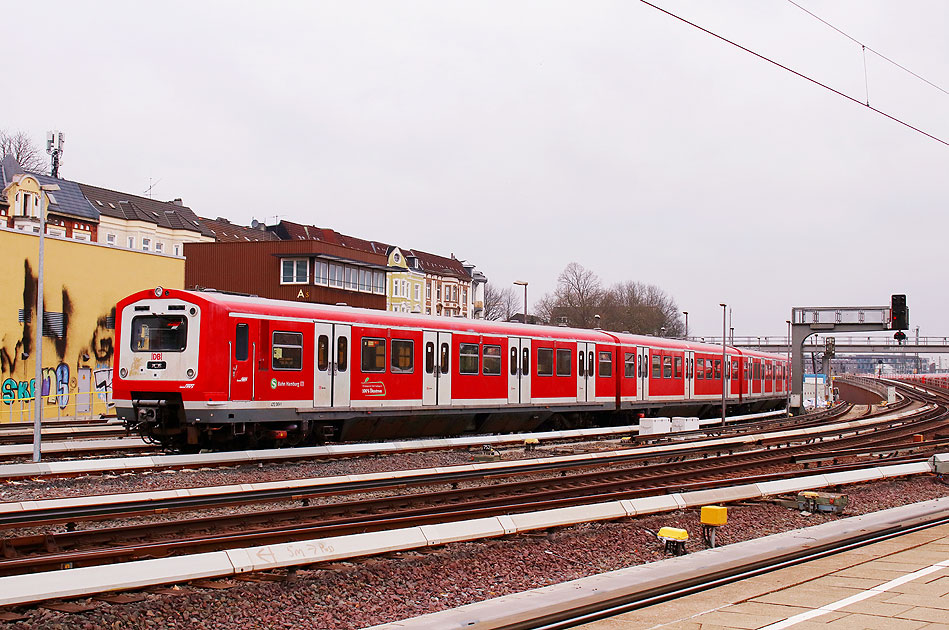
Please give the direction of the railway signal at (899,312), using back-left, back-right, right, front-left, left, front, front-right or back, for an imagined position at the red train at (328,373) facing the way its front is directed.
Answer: back

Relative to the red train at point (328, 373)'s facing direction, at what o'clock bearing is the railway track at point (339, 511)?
The railway track is roughly at 10 o'clock from the red train.

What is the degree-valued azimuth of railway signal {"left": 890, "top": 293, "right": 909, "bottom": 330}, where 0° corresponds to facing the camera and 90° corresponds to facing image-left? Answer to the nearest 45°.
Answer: approximately 0°

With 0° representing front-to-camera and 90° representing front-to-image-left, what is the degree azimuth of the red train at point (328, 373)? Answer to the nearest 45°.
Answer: approximately 45°
